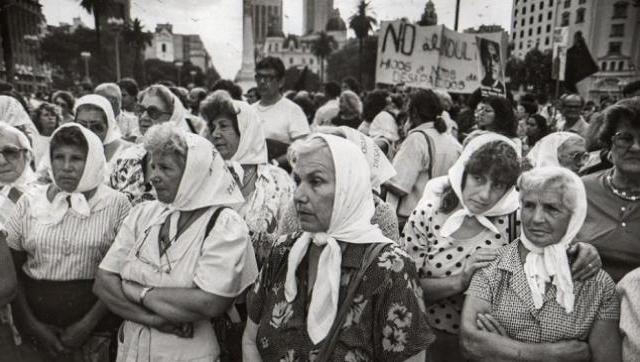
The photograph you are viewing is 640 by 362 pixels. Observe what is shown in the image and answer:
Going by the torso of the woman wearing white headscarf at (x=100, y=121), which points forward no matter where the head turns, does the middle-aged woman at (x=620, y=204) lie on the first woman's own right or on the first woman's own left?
on the first woman's own left

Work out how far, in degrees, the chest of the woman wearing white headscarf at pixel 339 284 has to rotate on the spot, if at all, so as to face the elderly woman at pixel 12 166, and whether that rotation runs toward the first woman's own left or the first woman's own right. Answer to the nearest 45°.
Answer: approximately 90° to the first woman's own right

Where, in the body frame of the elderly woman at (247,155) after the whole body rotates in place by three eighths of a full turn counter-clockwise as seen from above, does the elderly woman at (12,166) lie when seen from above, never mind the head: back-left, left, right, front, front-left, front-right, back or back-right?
back

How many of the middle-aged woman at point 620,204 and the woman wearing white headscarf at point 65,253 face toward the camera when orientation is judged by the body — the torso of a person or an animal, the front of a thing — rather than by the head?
2

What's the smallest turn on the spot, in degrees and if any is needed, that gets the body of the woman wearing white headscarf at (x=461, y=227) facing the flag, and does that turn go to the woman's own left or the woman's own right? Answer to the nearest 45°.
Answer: approximately 135° to the woman's own left

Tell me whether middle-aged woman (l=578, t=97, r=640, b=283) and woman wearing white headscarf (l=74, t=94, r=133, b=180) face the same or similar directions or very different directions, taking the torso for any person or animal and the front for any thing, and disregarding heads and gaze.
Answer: same or similar directions

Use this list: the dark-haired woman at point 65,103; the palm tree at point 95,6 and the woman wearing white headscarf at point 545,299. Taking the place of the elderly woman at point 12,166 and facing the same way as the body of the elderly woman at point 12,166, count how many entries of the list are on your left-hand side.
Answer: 1

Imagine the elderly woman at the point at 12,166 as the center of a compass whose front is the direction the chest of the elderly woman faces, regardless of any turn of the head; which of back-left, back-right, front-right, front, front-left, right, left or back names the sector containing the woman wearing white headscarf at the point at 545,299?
left

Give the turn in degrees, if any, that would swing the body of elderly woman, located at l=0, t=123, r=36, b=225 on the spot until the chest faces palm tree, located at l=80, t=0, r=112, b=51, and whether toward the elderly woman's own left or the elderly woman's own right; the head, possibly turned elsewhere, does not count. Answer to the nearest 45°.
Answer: approximately 135° to the elderly woman's own right

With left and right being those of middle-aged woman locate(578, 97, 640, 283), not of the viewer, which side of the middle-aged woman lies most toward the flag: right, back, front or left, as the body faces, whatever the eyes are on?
back

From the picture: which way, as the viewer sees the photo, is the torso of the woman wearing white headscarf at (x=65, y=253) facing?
toward the camera

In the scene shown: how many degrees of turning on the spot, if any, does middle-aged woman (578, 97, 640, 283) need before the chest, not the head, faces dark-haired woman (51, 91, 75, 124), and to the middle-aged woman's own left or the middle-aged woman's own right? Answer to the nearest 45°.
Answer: approximately 90° to the middle-aged woman's own right

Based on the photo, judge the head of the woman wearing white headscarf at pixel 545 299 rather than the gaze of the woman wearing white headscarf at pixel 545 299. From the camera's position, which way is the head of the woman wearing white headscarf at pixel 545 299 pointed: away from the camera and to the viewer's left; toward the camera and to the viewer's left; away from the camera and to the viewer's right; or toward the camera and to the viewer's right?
toward the camera and to the viewer's left

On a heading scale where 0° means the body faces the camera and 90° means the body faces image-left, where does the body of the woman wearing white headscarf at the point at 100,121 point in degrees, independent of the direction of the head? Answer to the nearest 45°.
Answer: approximately 45°

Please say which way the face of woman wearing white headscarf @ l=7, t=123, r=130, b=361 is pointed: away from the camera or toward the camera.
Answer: toward the camera

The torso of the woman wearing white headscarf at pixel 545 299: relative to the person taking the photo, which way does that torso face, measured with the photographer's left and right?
facing the viewer

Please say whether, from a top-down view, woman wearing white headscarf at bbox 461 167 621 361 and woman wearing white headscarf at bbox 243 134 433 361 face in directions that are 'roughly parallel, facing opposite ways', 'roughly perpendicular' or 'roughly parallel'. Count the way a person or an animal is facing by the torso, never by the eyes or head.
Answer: roughly parallel
